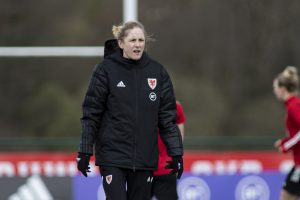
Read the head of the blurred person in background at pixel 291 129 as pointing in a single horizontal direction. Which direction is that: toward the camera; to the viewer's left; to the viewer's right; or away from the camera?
to the viewer's left

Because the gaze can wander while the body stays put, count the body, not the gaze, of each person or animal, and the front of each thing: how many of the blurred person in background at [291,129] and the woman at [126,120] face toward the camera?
1

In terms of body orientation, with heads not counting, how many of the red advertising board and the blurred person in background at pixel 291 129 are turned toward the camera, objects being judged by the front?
1

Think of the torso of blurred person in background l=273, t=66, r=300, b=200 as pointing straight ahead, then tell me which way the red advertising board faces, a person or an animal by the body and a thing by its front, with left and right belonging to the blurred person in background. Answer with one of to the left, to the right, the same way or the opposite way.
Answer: to the left

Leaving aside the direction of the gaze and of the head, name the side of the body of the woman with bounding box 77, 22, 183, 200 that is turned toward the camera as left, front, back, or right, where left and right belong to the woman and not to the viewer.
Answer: front

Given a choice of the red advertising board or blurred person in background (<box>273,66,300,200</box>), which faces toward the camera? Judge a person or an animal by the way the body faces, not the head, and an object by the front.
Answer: the red advertising board

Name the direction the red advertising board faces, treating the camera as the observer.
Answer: facing the viewer

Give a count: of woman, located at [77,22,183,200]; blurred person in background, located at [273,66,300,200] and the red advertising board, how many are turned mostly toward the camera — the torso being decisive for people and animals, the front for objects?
2

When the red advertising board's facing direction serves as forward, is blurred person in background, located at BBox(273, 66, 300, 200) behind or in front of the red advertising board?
in front

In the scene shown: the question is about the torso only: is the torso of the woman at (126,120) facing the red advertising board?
no

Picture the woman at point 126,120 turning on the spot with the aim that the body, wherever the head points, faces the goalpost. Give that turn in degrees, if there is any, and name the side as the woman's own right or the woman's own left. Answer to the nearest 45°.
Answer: approximately 180°

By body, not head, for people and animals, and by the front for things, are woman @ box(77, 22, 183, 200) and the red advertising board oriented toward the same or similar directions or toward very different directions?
same or similar directions

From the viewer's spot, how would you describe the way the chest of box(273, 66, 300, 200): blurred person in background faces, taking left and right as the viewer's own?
facing to the left of the viewer

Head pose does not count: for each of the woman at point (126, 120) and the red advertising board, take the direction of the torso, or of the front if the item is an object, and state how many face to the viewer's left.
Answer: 0

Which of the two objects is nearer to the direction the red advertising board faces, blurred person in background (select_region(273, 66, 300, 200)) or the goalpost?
the blurred person in background
